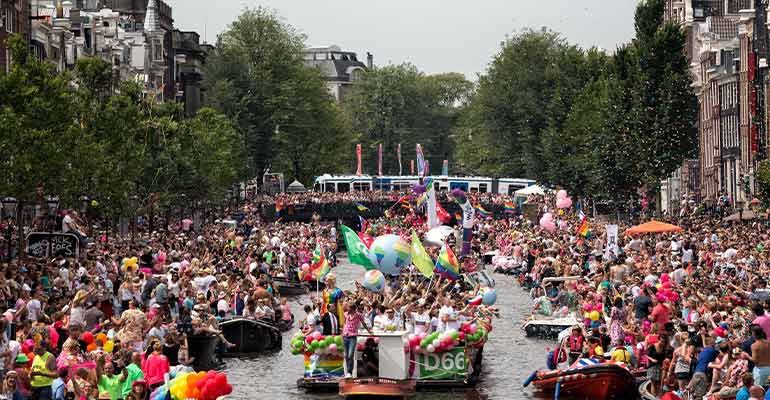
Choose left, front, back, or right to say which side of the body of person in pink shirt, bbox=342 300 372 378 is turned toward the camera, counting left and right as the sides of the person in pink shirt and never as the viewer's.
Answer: front

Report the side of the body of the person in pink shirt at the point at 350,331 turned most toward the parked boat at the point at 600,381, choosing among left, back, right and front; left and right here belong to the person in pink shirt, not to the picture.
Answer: left

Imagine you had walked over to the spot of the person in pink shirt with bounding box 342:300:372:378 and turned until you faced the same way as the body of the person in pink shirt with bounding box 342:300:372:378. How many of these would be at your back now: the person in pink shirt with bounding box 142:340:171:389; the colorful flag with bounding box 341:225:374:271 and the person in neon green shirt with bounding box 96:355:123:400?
1

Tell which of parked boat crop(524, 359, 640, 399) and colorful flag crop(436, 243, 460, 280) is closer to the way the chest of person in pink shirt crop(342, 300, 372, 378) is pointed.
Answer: the parked boat

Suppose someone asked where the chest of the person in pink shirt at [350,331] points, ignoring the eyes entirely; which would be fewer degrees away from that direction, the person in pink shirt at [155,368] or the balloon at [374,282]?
the person in pink shirt

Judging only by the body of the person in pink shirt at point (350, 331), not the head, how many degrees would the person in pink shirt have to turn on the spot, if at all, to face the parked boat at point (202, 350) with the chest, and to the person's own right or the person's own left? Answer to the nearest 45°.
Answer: approximately 135° to the person's own right

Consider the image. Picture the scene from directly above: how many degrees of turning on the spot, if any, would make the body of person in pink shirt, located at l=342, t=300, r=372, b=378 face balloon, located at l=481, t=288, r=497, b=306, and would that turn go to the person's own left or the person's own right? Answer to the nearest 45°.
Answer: approximately 135° to the person's own left

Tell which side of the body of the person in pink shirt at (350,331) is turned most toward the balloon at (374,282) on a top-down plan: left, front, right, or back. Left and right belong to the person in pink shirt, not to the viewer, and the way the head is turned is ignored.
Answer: back

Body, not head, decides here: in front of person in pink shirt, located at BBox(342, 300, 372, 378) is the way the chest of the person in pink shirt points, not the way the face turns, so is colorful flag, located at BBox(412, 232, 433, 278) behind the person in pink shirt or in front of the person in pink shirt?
behind
